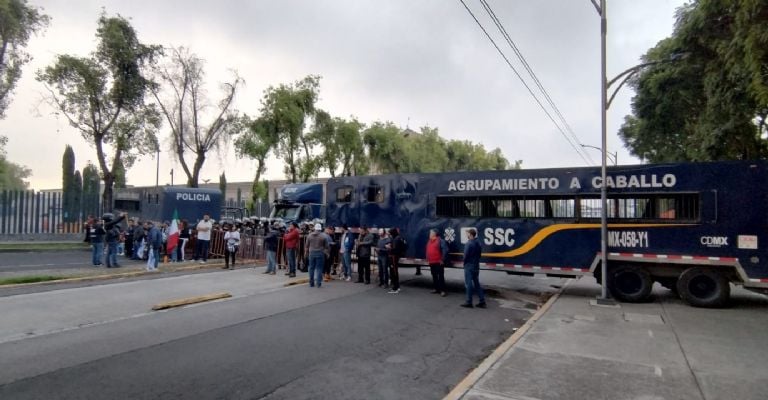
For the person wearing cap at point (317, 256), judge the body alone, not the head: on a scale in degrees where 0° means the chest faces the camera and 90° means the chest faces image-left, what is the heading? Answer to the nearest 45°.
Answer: approximately 180°

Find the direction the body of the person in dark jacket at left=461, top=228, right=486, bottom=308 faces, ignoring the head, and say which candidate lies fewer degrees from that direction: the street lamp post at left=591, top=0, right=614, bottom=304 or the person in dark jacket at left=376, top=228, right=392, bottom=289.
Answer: the person in dark jacket

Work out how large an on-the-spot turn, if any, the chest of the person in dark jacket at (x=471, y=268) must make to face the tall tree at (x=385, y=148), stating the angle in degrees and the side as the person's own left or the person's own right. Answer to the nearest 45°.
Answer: approximately 90° to the person's own right

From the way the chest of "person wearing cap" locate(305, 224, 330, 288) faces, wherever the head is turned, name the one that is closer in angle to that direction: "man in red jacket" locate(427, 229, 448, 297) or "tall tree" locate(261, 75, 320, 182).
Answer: the tall tree

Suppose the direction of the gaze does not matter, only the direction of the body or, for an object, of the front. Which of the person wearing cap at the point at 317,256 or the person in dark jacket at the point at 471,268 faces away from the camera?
the person wearing cap

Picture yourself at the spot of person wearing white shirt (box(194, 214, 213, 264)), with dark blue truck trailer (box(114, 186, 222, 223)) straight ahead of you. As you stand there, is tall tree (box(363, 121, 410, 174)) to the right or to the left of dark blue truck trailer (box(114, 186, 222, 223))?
right

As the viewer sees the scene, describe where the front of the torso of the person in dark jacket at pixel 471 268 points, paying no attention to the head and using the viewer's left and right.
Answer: facing to the left of the viewer

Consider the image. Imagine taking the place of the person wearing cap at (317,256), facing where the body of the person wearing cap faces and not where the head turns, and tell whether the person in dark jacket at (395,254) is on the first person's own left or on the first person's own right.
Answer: on the first person's own right

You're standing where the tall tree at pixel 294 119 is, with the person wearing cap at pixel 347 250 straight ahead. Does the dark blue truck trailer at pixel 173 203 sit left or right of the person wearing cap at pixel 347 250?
right
